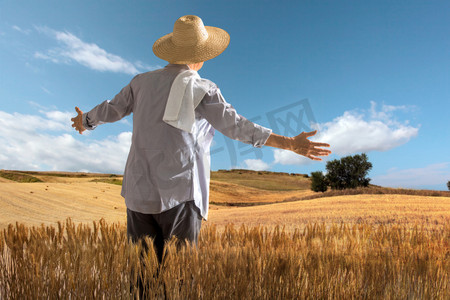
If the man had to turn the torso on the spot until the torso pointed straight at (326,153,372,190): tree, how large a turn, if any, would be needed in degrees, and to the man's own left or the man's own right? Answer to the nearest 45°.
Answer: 0° — they already face it

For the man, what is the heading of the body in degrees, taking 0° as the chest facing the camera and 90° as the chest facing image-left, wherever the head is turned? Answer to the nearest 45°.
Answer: approximately 225°

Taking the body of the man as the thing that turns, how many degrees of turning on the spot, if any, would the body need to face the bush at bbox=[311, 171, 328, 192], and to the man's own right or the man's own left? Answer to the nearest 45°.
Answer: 0° — they already face it
